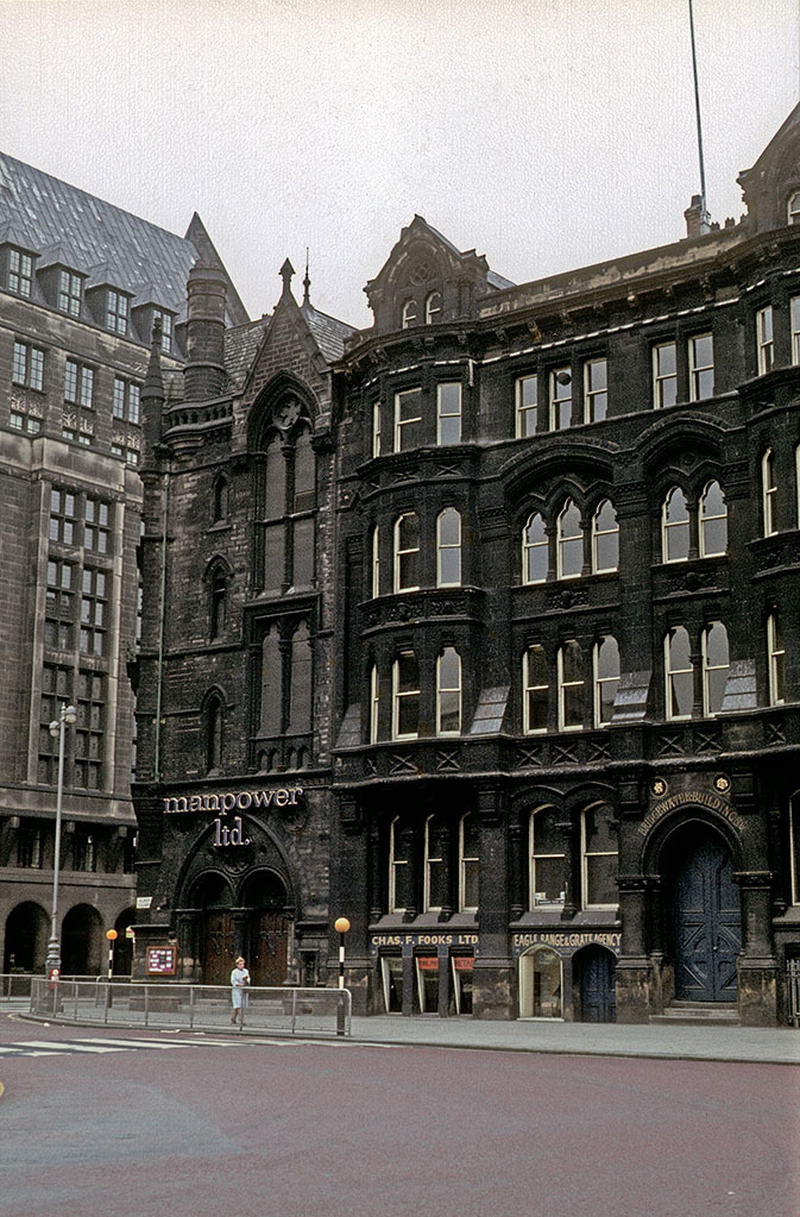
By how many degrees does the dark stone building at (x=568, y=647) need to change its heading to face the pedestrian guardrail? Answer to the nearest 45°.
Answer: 0° — it already faces it

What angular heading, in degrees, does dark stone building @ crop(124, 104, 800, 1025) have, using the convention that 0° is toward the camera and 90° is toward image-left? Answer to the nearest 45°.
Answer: approximately 45°
